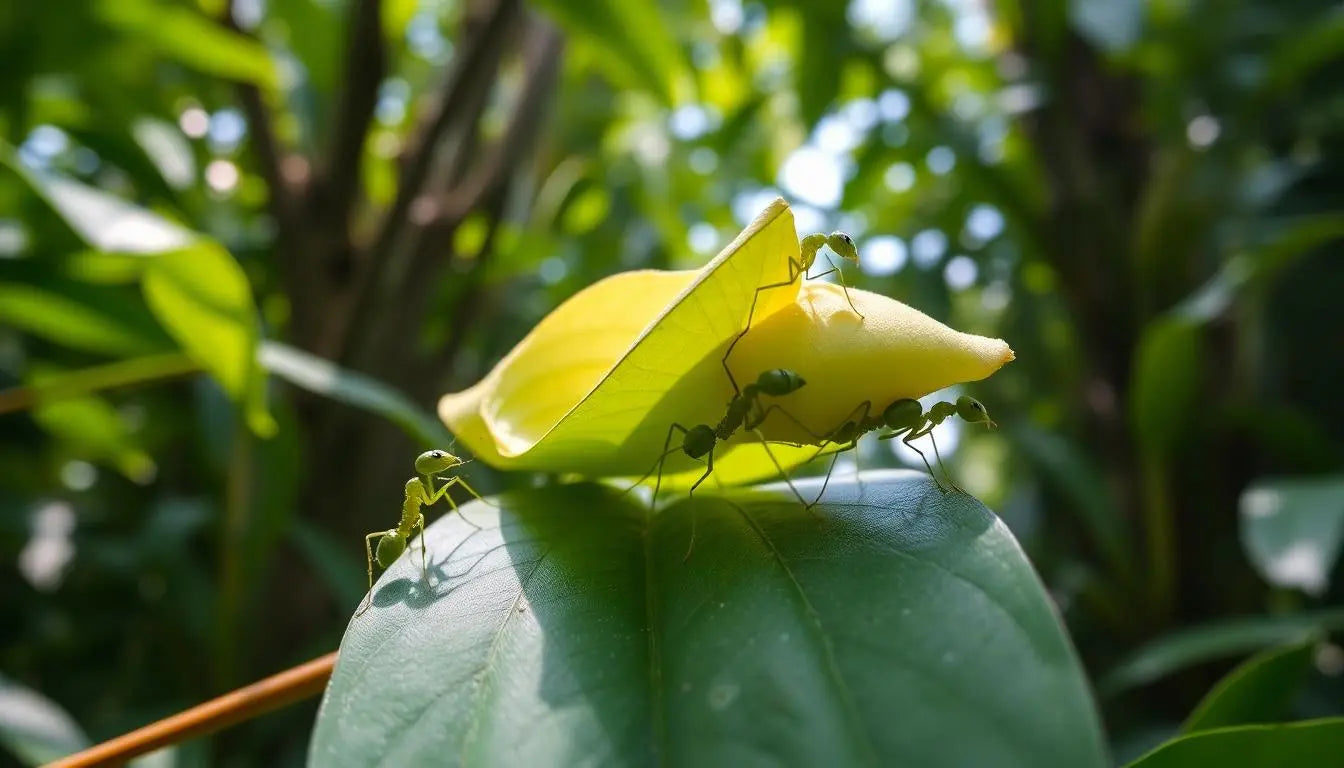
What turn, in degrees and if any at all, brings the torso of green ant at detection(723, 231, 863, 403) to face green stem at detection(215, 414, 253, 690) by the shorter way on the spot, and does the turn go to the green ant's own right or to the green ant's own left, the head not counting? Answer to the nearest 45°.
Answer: approximately 135° to the green ant's own left

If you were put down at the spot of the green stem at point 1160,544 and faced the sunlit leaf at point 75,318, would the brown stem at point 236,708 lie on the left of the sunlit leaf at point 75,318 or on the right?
left

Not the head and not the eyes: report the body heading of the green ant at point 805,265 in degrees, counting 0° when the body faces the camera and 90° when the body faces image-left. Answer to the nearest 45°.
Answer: approximately 270°

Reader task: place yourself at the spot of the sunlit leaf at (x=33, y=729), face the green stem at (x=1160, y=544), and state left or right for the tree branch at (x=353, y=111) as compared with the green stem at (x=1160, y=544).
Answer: left

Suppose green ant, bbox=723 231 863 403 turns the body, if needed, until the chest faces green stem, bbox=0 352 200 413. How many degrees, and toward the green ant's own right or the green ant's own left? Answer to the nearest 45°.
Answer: approximately 135° to the green ant's own left

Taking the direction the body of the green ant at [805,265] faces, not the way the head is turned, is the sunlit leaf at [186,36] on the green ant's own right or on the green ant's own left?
on the green ant's own left
